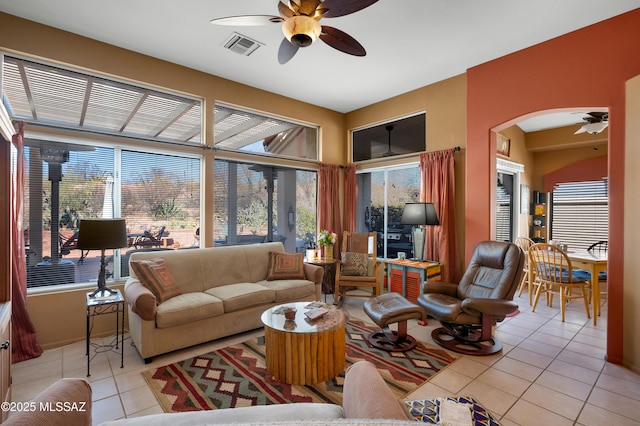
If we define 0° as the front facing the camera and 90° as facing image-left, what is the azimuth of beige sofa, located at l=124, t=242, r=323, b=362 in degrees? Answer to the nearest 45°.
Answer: approximately 315°

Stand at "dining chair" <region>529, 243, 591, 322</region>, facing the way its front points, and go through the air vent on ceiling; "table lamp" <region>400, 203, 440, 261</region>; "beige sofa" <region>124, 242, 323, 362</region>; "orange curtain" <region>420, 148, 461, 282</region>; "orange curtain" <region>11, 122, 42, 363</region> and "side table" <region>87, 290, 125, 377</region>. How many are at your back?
6

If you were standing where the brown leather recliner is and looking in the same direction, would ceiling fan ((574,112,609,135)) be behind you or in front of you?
behind

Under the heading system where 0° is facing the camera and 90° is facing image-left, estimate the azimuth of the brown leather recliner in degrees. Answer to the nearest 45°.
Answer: approximately 45°

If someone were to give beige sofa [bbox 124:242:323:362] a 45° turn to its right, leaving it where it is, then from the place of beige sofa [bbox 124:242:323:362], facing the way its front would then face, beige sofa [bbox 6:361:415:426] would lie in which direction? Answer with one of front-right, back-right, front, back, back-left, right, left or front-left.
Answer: front

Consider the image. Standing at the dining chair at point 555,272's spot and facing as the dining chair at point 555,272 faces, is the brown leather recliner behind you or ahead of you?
behind

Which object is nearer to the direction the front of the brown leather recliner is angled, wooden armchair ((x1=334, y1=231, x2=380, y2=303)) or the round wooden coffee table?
the round wooden coffee table

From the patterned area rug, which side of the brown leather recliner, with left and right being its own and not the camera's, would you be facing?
front

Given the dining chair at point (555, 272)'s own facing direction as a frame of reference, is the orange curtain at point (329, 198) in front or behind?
behind

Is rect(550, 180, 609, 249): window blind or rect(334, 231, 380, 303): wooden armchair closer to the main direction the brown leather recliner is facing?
the wooden armchair

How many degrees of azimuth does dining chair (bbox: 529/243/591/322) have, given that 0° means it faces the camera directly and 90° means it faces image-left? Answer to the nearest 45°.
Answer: approximately 225°

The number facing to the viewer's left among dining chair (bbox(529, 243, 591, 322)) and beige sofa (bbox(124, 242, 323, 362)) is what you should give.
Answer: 0

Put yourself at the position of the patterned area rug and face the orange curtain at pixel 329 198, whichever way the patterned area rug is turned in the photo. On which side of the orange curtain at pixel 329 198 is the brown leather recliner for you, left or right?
right
